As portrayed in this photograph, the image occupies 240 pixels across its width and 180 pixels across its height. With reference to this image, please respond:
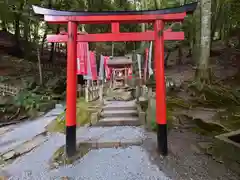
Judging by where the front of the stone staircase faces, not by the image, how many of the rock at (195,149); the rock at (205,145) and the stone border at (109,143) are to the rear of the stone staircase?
0

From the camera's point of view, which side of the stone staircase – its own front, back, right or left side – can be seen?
front

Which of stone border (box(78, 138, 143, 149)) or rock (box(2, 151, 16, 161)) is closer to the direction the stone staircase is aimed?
the stone border

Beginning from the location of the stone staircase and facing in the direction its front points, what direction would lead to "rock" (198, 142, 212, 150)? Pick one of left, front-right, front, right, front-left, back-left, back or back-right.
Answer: front-left

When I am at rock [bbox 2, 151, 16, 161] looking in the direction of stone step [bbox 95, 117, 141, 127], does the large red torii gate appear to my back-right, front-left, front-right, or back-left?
front-right

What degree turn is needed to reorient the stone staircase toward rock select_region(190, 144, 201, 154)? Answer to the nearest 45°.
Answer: approximately 45° to its left

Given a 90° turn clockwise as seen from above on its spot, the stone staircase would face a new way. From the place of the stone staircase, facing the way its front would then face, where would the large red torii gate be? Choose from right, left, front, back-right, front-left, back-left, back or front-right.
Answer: left

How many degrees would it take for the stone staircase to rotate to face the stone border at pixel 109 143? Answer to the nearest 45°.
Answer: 0° — it already faces it

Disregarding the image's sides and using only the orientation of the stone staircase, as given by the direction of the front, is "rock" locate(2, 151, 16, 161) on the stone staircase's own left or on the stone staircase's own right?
on the stone staircase's own right
